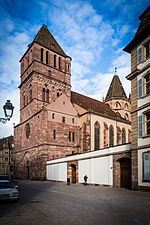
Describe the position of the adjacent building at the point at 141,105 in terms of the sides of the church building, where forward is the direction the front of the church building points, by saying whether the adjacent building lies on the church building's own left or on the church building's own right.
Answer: on the church building's own left

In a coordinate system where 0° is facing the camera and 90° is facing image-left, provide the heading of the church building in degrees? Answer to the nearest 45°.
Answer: approximately 45°
